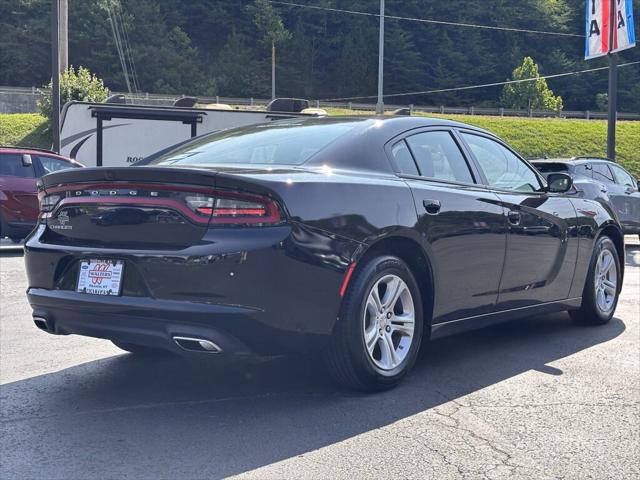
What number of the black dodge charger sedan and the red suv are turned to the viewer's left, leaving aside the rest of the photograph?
0

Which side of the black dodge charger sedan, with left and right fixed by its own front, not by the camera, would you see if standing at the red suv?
left

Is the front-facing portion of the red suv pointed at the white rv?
no

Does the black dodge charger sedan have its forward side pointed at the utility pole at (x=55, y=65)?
no

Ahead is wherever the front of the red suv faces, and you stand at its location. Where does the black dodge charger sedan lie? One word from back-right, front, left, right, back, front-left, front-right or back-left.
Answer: right

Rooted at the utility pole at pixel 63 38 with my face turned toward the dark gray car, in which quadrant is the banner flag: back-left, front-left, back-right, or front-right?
front-left

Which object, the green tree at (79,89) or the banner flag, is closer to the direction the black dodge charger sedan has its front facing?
the banner flag

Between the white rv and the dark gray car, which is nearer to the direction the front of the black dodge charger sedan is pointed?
the dark gray car

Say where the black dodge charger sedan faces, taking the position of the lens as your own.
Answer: facing away from the viewer and to the right of the viewer
